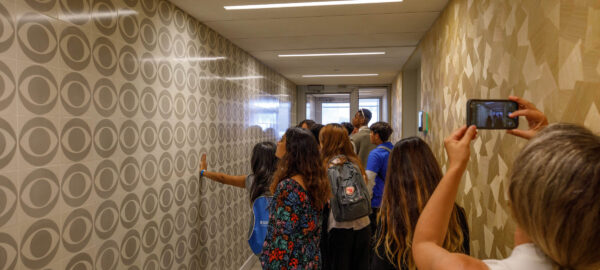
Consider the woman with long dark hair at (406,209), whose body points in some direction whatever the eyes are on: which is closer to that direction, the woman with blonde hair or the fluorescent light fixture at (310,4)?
the fluorescent light fixture

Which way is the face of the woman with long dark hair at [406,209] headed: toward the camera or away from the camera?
away from the camera

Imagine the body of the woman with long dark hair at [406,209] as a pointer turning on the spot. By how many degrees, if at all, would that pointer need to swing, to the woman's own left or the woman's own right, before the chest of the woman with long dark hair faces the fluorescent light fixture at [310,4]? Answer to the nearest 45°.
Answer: approximately 45° to the woman's own left

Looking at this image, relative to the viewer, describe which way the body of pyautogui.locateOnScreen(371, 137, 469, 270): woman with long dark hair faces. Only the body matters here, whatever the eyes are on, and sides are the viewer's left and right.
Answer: facing away from the viewer

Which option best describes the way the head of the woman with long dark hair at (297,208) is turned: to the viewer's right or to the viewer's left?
to the viewer's left

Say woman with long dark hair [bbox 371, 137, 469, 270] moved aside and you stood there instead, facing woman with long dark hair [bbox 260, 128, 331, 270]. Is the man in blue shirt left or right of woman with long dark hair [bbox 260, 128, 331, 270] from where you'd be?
right

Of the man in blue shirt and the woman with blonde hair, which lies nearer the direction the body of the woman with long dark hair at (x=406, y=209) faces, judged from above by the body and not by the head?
the man in blue shirt

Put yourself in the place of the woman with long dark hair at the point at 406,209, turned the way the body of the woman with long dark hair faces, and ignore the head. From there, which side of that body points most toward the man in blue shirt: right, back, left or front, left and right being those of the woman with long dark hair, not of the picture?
front

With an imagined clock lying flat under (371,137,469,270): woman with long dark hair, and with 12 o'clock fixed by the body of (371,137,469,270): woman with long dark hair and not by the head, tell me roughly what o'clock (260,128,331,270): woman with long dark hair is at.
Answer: (260,128,331,270): woman with long dark hair is roughly at 10 o'clock from (371,137,469,270): woman with long dark hair.

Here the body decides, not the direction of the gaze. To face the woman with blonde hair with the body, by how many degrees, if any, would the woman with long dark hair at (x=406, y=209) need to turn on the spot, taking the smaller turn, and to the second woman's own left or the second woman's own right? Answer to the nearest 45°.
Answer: approximately 180°

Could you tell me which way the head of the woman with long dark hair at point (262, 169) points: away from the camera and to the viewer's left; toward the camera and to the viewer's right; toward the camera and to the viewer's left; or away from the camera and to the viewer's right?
away from the camera and to the viewer's left

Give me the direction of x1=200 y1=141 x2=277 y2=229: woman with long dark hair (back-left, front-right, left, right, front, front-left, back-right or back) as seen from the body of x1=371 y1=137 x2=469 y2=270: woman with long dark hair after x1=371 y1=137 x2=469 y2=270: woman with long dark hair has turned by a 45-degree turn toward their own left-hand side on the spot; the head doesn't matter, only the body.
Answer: front
